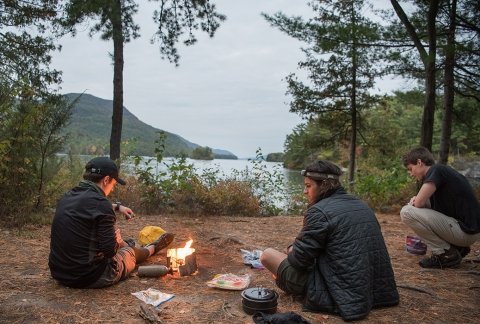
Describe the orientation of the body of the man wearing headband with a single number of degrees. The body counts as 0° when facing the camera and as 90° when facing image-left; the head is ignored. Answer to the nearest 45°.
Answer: approximately 135°

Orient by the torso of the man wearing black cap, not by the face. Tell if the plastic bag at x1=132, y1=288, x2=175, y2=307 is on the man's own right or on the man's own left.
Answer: on the man's own right

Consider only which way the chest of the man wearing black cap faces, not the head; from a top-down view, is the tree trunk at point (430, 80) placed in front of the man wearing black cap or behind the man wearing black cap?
in front

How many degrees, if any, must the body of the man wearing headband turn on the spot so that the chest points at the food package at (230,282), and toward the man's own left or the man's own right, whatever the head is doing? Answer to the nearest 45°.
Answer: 0° — they already face it

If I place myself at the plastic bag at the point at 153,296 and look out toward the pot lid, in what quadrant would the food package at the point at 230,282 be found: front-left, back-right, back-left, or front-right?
front-left

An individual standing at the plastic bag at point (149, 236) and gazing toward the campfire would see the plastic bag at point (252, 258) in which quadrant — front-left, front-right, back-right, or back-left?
front-left

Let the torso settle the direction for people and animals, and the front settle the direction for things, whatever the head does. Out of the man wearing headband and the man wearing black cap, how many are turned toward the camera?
0

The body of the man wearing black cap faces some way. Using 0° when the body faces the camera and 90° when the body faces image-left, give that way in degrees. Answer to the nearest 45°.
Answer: approximately 225°

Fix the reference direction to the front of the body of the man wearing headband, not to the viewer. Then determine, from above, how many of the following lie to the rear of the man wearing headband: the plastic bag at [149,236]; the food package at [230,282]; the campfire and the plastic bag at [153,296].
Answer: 0

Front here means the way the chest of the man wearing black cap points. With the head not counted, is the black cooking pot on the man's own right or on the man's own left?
on the man's own right

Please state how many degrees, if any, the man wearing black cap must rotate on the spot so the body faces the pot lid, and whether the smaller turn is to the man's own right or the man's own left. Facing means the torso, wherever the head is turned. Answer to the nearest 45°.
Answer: approximately 90° to the man's own right

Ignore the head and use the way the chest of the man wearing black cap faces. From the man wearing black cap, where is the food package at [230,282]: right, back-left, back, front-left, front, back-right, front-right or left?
front-right

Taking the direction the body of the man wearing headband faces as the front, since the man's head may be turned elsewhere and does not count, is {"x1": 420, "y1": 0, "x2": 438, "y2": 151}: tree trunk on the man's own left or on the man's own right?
on the man's own right

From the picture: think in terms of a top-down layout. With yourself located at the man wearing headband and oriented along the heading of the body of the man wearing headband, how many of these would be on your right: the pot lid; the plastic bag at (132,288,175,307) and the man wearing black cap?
0

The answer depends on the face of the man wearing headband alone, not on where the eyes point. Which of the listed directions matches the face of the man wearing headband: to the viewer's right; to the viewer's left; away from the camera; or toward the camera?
to the viewer's left

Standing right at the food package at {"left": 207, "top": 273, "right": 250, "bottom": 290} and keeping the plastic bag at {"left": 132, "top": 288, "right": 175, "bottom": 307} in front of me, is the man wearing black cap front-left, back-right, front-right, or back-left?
front-right
